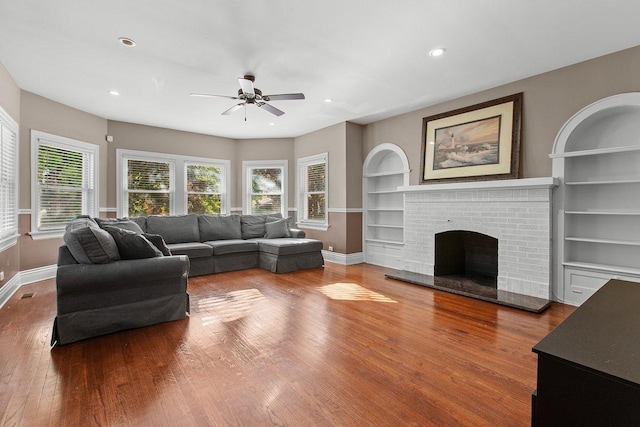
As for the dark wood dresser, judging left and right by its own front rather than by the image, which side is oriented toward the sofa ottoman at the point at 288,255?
front

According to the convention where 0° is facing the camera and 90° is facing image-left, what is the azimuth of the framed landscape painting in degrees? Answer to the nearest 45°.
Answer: approximately 45°

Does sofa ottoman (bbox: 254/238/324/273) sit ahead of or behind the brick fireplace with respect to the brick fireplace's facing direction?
ahead

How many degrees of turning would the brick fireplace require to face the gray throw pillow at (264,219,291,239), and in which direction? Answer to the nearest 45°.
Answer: approximately 45° to its right

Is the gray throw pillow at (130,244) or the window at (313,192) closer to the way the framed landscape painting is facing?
the gray throw pillow

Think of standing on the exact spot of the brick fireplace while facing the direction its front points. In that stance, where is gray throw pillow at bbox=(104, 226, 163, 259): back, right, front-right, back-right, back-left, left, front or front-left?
front

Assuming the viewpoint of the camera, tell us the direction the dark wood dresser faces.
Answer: facing away from the viewer and to the left of the viewer

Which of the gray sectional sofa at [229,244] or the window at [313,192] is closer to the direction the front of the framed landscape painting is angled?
the gray sectional sofa

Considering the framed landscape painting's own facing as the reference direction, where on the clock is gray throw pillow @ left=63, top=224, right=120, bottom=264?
The gray throw pillow is roughly at 12 o'clock from the framed landscape painting.

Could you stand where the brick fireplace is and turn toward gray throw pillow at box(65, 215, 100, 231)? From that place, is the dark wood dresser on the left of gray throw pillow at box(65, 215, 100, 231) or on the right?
left

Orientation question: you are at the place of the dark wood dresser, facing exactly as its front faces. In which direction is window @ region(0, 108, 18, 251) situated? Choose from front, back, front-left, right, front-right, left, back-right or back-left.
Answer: front-left

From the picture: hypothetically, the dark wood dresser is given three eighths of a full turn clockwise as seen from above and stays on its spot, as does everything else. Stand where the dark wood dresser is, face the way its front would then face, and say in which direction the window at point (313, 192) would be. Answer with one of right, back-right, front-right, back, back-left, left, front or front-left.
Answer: back-left

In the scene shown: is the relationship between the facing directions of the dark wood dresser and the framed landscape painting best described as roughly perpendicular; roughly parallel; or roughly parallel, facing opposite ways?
roughly perpendicular

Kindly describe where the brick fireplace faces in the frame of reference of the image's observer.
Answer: facing the viewer and to the left of the viewer

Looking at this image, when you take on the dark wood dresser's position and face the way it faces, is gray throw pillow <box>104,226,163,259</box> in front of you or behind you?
in front
